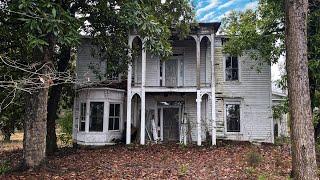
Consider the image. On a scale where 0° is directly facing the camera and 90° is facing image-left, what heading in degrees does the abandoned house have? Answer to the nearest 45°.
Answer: approximately 0°
